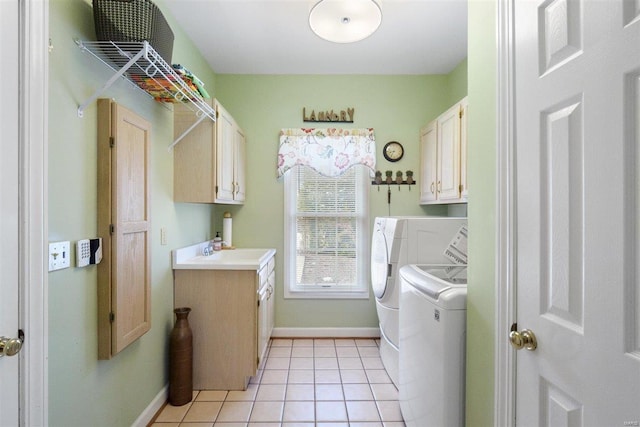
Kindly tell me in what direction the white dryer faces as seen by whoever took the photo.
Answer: facing to the left of the viewer

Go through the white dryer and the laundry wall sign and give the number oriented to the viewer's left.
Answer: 1

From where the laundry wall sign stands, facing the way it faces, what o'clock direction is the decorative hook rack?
The decorative hook rack is roughly at 9 o'clock from the laundry wall sign.

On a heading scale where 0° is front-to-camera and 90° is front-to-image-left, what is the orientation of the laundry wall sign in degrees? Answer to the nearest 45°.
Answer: approximately 0°

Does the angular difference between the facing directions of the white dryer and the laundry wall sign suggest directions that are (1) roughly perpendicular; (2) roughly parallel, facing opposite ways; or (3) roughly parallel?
roughly perpendicular

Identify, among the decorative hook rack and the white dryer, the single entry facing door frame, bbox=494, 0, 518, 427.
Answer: the decorative hook rack

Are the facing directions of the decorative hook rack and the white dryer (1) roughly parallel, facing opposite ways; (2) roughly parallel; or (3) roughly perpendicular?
roughly perpendicular

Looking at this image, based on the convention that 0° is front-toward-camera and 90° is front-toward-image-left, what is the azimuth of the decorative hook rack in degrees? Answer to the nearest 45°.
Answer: approximately 0°

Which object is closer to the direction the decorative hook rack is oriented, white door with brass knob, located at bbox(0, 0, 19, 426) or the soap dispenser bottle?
the white door with brass knob
